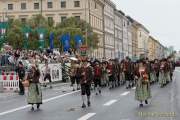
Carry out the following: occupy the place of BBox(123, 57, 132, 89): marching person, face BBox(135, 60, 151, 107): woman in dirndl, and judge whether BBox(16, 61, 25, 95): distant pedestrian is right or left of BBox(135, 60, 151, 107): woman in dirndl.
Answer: right

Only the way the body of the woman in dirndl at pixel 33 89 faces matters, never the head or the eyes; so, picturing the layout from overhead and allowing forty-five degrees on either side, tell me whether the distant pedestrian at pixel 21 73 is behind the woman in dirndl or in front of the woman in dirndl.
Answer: behind

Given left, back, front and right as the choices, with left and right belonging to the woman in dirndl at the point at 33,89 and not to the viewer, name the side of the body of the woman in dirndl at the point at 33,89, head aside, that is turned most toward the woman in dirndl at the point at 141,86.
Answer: left

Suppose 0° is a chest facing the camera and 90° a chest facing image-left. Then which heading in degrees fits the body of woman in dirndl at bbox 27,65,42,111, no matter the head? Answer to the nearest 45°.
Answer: approximately 0°

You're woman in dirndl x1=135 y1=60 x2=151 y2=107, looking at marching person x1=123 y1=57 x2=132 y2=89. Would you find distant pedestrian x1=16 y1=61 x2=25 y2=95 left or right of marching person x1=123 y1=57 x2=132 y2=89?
left

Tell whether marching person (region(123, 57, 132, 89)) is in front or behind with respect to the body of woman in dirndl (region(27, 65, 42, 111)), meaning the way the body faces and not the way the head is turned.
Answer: behind
